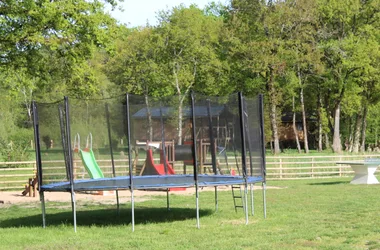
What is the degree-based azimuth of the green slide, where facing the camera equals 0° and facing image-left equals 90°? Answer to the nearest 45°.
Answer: approximately 315°

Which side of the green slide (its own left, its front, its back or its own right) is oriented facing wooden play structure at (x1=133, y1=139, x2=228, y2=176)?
left

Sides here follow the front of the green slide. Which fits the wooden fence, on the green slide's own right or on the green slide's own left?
on the green slide's own left

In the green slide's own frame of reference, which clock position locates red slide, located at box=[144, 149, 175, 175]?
The red slide is roughly at 9 o'clock from the green slide.
